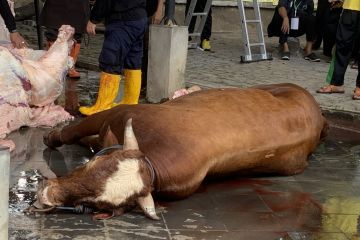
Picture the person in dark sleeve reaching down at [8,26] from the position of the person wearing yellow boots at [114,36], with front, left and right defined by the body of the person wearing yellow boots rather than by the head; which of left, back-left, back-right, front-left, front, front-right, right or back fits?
front

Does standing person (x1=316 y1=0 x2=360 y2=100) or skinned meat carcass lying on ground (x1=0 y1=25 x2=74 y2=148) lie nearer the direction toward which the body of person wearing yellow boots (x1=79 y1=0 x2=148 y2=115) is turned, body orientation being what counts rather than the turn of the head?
the skinned meat carcass lying on ground

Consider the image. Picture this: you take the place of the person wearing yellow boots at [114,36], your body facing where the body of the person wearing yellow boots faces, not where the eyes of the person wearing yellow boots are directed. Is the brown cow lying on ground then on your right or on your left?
on your left

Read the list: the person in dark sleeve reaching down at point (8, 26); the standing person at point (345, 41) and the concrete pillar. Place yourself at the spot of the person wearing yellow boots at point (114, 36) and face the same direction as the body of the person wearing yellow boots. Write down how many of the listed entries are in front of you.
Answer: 1

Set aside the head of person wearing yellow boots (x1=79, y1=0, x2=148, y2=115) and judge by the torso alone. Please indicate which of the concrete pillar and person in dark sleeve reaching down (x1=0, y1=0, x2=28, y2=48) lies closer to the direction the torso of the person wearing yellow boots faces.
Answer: the person in dark sleeve reaching down

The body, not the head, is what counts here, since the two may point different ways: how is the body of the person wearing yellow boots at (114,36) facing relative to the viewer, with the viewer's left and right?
facing to the left of the viewer

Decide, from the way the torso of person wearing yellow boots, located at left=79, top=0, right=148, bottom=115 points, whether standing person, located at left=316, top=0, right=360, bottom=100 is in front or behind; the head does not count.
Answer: behind

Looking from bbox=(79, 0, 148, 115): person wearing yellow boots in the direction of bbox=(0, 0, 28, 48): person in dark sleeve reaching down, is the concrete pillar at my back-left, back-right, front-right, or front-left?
back-right
